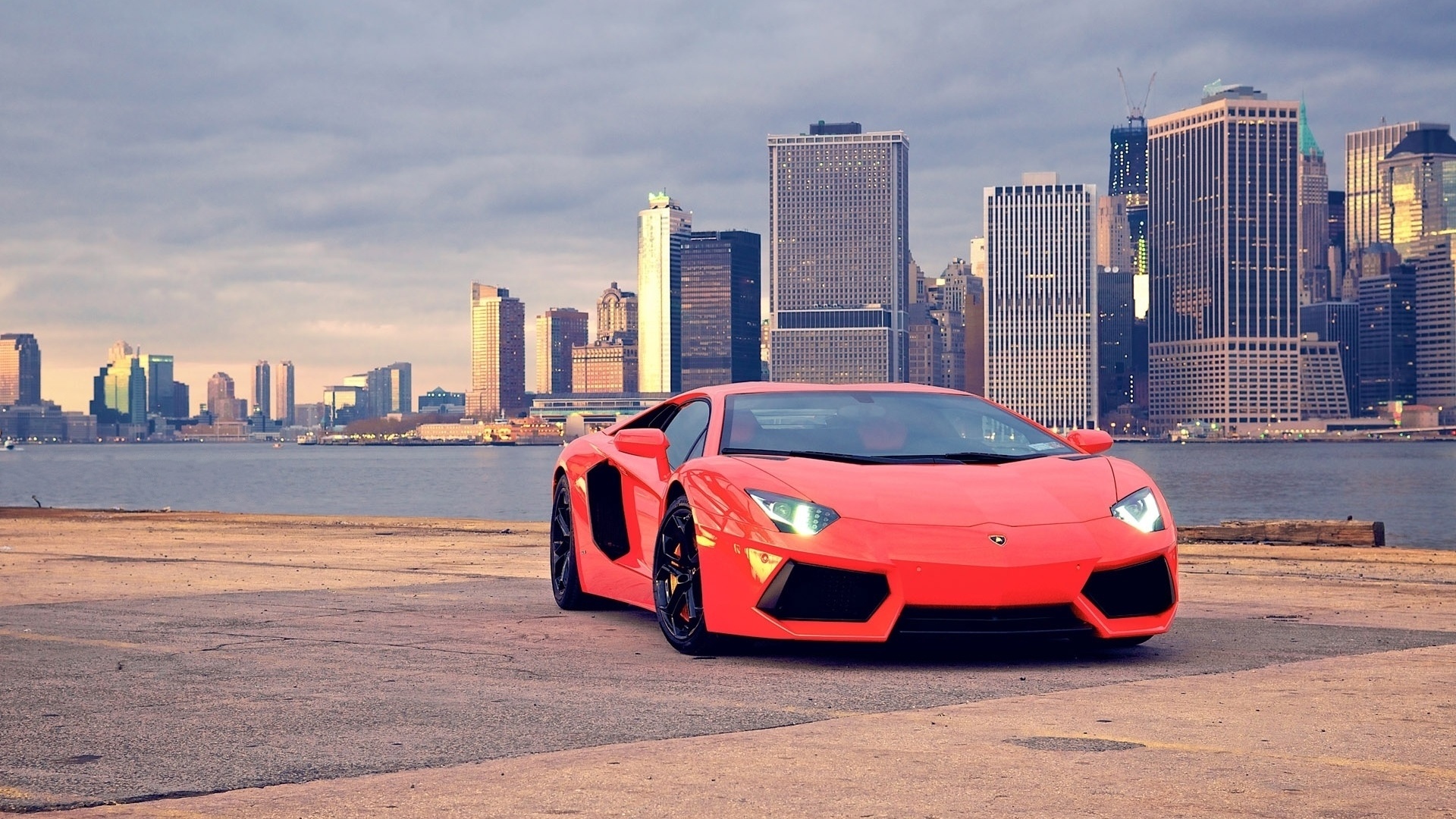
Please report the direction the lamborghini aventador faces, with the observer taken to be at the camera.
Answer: facing the viewer and to the right of the viewer
